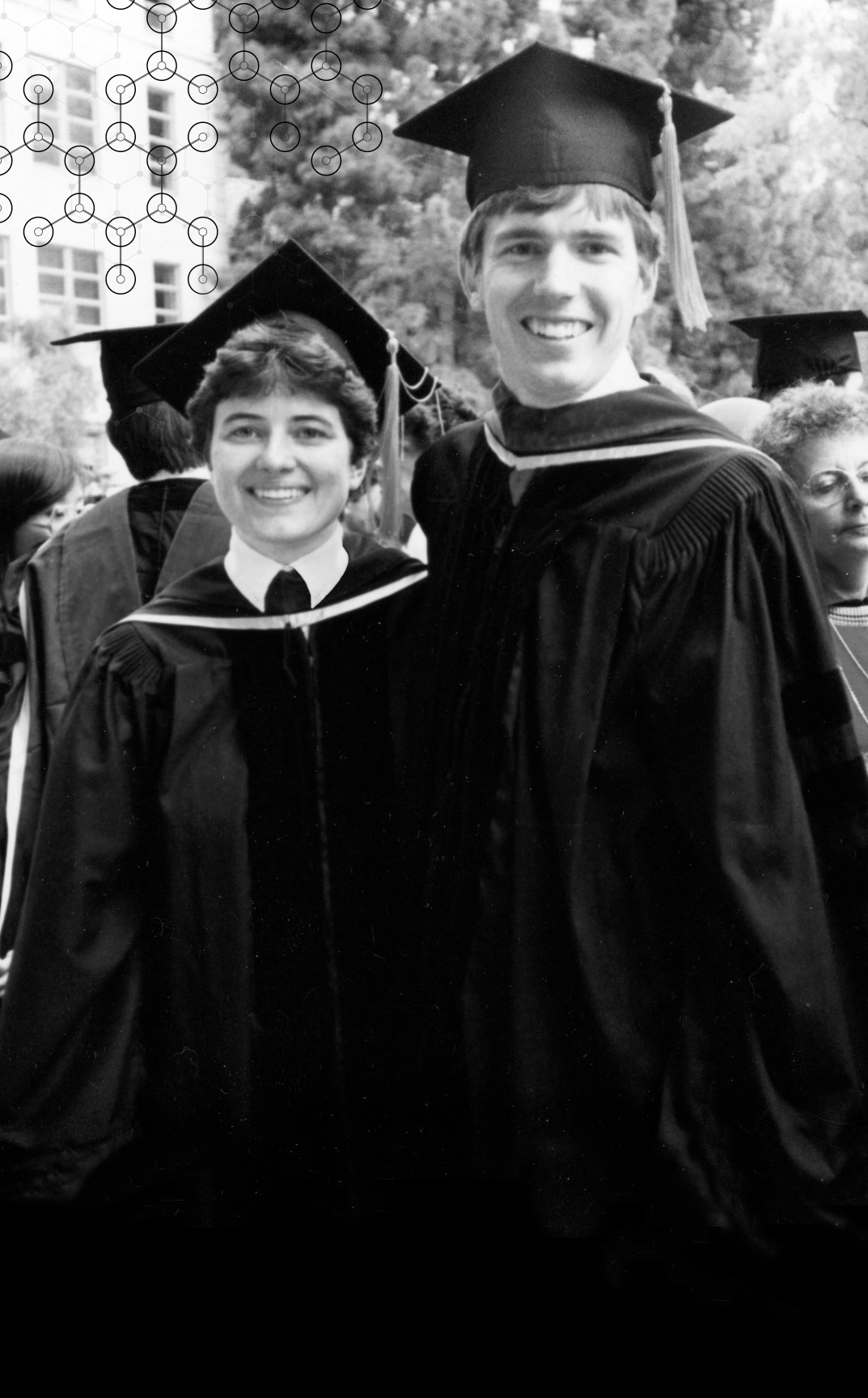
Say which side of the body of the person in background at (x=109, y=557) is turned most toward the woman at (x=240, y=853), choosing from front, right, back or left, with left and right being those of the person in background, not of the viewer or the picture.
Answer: back

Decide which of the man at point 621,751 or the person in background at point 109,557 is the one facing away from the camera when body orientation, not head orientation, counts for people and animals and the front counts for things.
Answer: the person in background

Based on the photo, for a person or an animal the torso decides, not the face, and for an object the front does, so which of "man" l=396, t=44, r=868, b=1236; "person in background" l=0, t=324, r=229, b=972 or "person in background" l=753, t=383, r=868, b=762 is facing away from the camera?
"person in background" l=0, t=324, r=229, b=972

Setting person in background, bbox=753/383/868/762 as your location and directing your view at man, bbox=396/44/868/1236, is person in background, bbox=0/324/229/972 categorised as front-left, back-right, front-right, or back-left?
front-right

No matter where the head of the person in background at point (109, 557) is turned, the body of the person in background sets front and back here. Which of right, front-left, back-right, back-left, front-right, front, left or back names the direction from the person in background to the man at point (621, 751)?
back-right

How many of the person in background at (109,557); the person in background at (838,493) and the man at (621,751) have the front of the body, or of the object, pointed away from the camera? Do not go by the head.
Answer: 1

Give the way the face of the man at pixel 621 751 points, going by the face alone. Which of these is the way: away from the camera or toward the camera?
toward the camera

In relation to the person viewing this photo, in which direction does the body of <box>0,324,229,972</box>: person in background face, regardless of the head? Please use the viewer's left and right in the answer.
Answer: facing away from the viewer

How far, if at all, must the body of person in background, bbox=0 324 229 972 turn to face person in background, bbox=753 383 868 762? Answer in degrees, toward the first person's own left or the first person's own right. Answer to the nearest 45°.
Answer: approximately 135° to the first person's own right

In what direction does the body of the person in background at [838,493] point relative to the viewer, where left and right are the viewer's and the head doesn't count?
facing the viewer and to the right of the viewer

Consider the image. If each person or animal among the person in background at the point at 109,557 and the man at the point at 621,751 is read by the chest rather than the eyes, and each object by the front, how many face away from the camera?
1

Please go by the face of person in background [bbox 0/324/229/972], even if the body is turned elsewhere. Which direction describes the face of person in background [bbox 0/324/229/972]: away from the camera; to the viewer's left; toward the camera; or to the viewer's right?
away from the camera

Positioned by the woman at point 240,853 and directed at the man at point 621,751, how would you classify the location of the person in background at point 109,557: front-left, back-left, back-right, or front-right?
back-left

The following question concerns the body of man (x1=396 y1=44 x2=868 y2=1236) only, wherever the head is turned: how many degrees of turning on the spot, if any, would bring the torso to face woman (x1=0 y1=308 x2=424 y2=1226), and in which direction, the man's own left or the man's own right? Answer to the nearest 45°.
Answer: approximately 45° to the man's own right

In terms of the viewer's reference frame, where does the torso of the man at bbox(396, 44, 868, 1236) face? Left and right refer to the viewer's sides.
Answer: facing the viewer and to the left of the viewer

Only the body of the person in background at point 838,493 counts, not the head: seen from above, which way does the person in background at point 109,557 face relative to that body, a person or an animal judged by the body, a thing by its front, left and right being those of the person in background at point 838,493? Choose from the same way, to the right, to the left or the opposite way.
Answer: the opposite way
